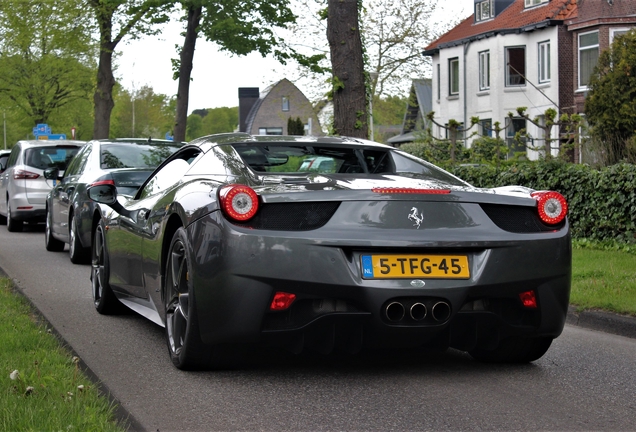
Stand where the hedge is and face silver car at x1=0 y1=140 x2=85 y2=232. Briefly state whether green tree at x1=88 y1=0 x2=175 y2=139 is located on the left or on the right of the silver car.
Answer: right

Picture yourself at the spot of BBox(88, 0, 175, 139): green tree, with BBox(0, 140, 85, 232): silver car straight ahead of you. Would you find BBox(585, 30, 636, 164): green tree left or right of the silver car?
left

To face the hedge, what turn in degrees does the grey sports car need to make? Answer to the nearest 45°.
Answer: approximately 45° to its right

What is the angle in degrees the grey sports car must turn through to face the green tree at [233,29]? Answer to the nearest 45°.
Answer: approximately 45° to its right

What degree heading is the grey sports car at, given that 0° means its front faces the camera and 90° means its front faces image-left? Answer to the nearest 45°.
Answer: approximately 135°

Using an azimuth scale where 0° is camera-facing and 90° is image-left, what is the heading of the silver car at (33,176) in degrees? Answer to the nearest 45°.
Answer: approximately 135°

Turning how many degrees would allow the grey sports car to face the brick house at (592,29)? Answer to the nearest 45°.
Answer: approximately 45° to its right

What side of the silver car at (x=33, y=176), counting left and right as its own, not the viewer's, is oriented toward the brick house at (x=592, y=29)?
right

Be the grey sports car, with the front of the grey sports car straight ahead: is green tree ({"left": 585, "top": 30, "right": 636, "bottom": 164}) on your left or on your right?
on your right
